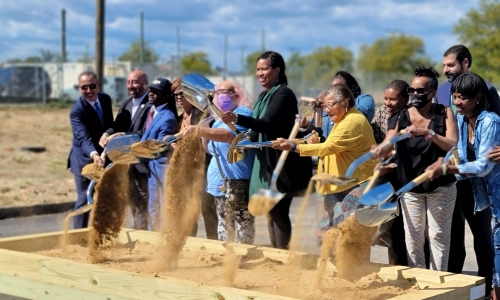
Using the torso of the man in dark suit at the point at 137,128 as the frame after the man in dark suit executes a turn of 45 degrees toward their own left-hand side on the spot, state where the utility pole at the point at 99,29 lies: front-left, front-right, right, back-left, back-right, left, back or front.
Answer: back

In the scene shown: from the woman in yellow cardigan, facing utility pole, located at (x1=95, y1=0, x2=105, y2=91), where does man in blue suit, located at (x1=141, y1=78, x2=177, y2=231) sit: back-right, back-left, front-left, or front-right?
front-left

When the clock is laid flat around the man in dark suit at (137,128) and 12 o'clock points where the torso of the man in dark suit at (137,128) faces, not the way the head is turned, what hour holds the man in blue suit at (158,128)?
the man in blue suit at (158,128) is roughly at 10 o'clock from the man in dark suit at (137,128).

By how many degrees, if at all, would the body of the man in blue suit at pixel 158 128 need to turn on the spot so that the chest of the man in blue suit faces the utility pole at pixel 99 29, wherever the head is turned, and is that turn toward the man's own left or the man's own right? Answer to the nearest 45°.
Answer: approximately 135° to the man's own right

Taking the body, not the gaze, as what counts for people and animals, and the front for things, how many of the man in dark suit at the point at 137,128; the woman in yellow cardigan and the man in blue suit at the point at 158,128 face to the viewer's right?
0

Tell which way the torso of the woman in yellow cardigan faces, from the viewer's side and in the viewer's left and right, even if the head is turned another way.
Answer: facing to the left of the viewer

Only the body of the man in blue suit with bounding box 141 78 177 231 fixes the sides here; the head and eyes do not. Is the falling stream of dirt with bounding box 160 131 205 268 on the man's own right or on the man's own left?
on the man's own left

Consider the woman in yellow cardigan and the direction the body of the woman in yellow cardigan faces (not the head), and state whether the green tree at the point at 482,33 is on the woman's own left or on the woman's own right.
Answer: on the woman's own right

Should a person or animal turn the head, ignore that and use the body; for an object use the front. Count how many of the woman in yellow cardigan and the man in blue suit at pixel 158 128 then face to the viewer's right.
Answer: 0

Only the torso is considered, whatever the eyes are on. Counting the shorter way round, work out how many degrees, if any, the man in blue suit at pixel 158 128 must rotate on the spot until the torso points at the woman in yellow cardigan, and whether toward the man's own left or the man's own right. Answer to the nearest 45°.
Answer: approximately 90° to the man's own left

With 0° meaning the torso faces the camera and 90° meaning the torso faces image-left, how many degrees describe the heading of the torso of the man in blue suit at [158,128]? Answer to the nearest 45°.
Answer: approximately 45°

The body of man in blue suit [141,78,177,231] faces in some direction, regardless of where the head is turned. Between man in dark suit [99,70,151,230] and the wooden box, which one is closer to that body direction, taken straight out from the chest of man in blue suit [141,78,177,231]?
the wooden box

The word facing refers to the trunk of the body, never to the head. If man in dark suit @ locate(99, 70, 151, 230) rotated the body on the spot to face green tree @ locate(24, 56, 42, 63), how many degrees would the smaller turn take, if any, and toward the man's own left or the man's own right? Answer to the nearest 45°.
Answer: approximately 135° to the man's own right
